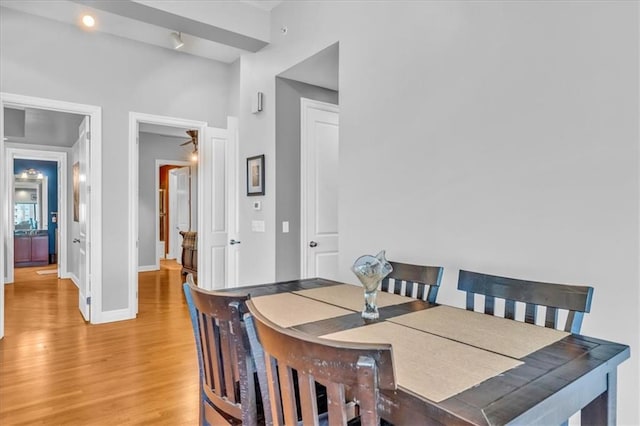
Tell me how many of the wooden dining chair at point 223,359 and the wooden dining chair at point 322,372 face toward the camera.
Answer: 0

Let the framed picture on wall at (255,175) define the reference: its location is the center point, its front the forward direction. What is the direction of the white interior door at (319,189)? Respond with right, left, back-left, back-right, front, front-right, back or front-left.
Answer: back-left

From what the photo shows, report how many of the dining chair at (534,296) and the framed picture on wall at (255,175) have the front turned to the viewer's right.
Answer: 0

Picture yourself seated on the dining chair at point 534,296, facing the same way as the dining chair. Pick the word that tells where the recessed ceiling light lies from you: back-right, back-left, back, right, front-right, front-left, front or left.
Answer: front-right

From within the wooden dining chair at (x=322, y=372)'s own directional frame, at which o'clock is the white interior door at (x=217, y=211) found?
The white interior door is roughly at 10 o'clock from the wooden dining chair.

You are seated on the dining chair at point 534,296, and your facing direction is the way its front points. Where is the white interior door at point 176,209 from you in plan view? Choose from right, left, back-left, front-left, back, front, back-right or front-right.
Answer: right

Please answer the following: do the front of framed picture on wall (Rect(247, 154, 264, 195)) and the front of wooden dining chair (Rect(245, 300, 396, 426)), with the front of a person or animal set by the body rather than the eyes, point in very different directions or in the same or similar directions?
very different directions

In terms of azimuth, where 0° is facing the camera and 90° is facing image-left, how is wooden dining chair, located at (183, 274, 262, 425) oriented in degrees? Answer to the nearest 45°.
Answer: approximately 225°

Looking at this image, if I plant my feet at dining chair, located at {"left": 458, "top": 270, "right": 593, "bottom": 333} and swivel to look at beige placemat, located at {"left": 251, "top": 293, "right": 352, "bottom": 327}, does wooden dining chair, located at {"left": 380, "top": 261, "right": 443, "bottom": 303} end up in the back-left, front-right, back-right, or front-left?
front-right

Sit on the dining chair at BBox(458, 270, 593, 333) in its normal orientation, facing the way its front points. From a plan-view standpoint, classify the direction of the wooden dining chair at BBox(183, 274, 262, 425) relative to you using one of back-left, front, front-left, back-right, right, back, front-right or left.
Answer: front

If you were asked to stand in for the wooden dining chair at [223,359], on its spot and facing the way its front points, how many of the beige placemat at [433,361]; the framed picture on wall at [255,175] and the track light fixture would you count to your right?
1

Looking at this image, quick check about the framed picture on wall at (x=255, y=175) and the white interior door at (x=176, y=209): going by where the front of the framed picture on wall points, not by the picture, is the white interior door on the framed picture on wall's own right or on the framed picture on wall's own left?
on the framed picture on wall's own right

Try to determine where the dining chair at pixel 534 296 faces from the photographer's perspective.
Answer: facing the viewer and to the left of the viewer
